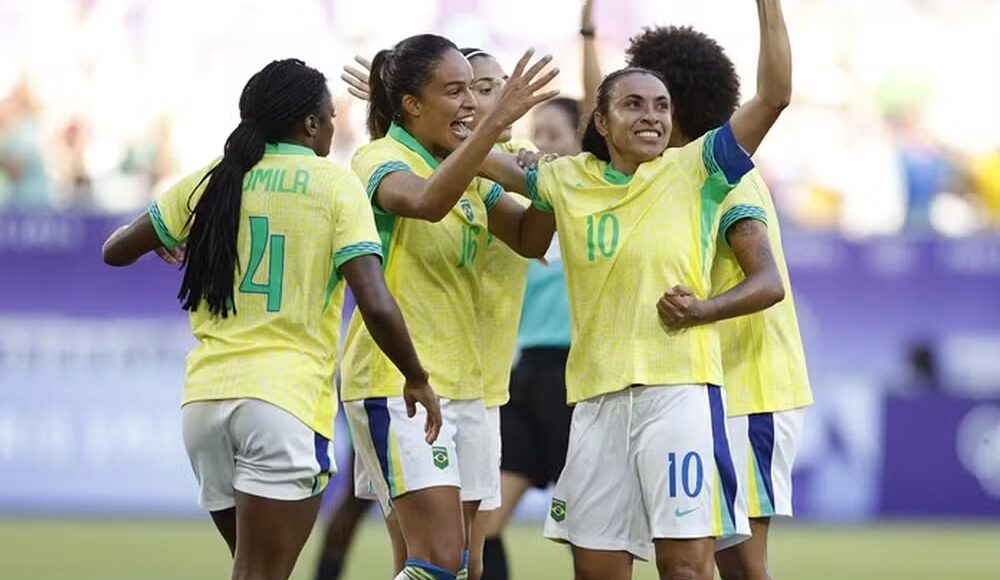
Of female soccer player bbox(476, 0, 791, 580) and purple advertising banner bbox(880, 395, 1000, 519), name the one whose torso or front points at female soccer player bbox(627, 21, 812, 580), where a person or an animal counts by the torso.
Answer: the purple advertising banner

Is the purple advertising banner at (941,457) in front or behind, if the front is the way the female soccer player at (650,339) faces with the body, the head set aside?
behind

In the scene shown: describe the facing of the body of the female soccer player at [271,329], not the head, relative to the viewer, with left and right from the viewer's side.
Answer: facing away from the viewer and to the right of the viewer

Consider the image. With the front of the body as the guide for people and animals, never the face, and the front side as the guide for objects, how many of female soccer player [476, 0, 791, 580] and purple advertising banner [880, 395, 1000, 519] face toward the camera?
2

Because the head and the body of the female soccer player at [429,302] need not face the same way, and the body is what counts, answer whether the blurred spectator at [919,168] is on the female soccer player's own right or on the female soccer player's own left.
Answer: on the female soccer player's own left

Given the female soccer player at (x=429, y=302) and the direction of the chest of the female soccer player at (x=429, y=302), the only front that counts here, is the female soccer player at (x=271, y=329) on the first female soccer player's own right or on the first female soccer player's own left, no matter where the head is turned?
on the first female soccer player's own right

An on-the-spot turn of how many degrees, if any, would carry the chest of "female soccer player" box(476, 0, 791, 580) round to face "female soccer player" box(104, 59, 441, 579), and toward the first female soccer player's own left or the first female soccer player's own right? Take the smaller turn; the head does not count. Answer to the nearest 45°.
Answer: approximately 90° to the first female soccer player's own right
